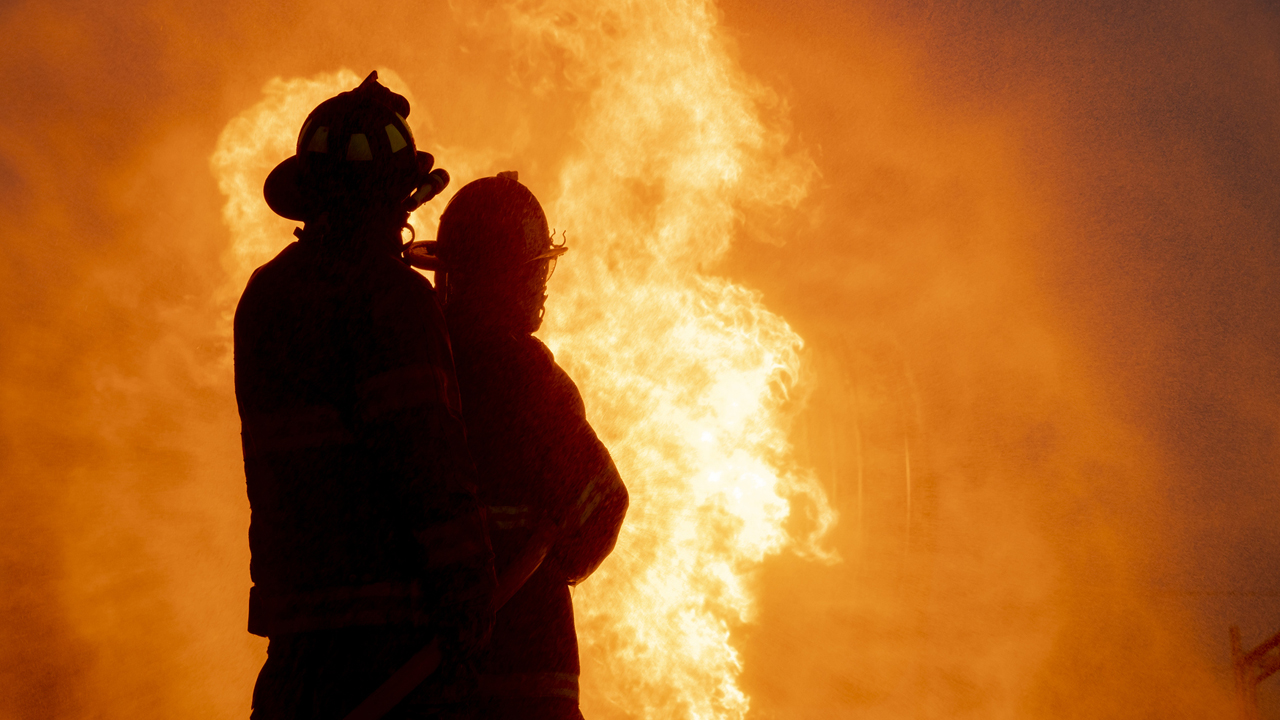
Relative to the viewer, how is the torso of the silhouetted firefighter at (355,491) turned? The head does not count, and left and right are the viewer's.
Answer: facing away from the viewer and to the right of the viewer

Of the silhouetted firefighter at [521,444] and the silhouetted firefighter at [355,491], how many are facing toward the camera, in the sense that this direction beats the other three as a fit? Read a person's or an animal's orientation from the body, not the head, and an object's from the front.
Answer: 0

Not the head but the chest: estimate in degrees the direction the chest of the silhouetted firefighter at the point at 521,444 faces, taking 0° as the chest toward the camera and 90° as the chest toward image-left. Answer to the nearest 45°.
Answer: approximately 225°

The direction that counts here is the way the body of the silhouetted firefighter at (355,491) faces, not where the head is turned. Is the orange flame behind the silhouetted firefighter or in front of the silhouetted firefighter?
in front

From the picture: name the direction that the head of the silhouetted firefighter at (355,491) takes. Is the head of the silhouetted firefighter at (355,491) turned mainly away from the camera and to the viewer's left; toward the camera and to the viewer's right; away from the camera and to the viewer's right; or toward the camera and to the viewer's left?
away from the camera and to the viewer's right
